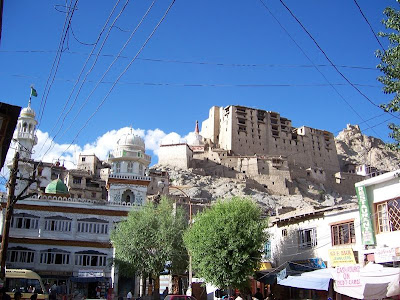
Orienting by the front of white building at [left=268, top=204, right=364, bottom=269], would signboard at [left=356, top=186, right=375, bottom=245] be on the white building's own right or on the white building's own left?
on the white building's own left

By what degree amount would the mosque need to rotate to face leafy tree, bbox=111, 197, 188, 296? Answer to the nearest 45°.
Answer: approximately 45° to its left

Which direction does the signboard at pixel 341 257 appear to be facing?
toward the camera

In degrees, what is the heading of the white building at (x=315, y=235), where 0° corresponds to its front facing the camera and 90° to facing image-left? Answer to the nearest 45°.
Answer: approximately 45°

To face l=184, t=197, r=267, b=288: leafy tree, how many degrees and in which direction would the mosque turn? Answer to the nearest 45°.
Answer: approximately 45° to its left

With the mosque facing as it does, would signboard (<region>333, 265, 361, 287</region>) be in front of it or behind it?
in front

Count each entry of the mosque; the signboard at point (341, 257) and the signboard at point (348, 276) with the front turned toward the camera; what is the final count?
3

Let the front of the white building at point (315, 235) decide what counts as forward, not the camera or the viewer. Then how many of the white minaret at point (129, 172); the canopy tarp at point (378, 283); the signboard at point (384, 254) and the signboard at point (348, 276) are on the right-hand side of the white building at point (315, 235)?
1

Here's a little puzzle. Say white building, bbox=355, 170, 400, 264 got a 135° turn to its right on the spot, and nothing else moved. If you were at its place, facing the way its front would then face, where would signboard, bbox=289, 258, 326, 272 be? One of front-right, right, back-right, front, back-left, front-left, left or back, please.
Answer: front-left

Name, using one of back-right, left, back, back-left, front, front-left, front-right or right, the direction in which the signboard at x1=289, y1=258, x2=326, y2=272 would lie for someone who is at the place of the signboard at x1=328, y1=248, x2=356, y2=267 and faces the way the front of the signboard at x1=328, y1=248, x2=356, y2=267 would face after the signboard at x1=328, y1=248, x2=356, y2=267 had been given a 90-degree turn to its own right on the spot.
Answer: front-right

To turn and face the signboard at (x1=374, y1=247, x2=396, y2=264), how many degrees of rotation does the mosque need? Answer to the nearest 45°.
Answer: approximately 45° to its left

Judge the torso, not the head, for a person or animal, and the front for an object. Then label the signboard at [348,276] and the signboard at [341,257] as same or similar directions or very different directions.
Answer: same or similar directions

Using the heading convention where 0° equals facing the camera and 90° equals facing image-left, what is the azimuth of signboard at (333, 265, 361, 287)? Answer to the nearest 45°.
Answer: approximately 0°

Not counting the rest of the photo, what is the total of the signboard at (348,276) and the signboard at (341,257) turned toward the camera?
2
